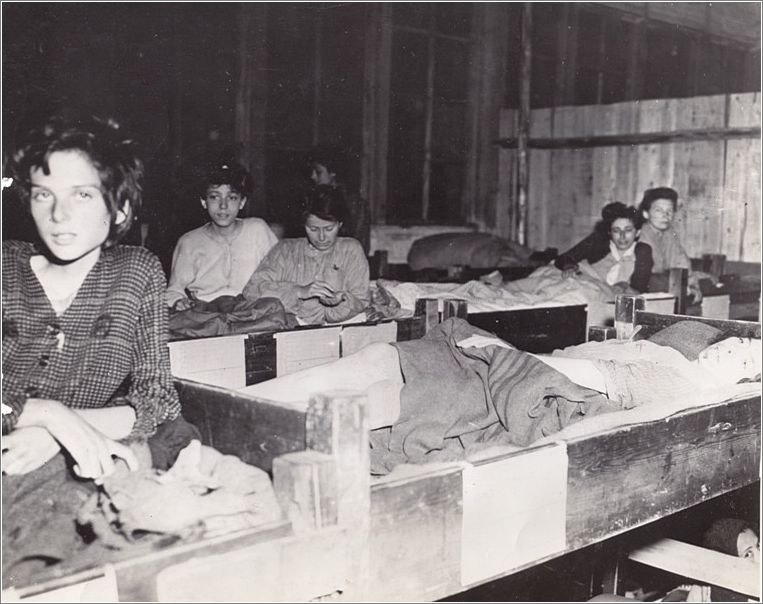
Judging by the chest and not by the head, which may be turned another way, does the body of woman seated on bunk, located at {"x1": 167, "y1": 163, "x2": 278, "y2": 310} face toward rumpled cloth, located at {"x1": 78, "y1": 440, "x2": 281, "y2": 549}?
yes

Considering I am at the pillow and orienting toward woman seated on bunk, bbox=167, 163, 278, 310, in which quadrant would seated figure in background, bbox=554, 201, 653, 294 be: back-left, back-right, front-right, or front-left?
front-right

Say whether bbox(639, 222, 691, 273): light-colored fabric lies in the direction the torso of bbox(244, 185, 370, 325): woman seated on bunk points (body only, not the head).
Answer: no

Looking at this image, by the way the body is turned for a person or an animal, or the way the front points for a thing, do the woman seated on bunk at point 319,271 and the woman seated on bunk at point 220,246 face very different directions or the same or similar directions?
same or similar directions

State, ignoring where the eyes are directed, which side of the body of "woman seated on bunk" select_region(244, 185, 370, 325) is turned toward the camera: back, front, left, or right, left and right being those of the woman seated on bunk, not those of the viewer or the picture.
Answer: front

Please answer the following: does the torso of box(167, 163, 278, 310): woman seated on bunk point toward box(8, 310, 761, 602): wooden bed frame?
yes

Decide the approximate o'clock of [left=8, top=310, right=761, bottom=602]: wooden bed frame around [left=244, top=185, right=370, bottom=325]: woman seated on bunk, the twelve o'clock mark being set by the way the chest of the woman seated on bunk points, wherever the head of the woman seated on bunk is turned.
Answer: The wooden bed frame is roughly at 12 o'clock from the woman seated on bunk.

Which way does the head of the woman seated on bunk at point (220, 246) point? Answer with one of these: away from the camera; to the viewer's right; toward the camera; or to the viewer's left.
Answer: toward the camera

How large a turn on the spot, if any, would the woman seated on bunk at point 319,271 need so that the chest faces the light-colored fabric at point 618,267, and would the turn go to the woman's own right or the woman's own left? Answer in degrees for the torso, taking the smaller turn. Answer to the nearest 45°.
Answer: approximately 135° to the woman's own left

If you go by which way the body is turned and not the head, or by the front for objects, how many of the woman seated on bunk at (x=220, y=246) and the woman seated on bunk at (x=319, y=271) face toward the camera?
2

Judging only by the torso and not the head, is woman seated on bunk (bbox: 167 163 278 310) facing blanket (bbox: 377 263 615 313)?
no

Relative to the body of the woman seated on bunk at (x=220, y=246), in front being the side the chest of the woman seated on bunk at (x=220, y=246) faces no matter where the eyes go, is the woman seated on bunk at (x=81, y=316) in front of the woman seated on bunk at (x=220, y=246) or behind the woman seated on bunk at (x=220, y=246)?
in front

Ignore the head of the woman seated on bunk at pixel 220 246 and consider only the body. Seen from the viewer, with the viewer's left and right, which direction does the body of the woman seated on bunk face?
facing the viewer

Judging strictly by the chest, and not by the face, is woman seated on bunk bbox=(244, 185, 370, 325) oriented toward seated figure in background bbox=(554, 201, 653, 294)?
no

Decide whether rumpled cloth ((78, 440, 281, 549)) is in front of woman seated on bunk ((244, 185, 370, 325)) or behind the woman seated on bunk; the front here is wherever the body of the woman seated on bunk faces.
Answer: in front
